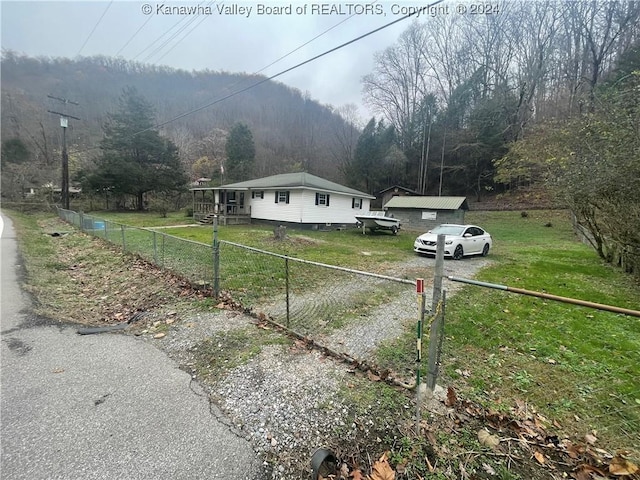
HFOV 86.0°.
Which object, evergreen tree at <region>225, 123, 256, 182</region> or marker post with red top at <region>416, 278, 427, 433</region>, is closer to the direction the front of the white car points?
the marker post with red top

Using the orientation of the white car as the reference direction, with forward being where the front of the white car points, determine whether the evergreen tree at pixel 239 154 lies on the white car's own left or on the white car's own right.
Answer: on the white car's own right

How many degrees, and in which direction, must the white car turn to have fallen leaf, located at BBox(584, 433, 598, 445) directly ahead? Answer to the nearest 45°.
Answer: approximately 45° to its left

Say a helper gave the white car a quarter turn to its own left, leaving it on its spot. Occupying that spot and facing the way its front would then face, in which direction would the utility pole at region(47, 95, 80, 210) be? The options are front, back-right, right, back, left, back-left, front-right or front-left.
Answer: back-right

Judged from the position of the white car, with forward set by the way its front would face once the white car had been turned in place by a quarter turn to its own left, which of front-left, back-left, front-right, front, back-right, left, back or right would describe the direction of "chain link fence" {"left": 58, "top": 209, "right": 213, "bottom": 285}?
right

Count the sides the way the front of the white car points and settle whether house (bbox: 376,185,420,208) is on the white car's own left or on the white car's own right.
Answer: on the white car's own right

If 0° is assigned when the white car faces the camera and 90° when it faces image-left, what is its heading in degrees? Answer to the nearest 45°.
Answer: approximately 45°

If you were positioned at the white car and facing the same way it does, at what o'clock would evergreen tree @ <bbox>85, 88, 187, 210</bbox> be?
The evergreen tree is roughly at 2 o'clock from the white car.

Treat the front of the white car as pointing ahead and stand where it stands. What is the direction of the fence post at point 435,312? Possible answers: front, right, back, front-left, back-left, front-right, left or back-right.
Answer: front-left

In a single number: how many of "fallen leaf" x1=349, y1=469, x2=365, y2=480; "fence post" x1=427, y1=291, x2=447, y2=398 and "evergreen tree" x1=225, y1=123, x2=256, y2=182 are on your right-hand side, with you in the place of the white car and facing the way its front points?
1

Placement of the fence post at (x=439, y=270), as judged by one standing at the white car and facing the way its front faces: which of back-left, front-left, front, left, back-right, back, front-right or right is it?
front-left

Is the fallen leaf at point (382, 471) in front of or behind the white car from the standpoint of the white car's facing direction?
in front
